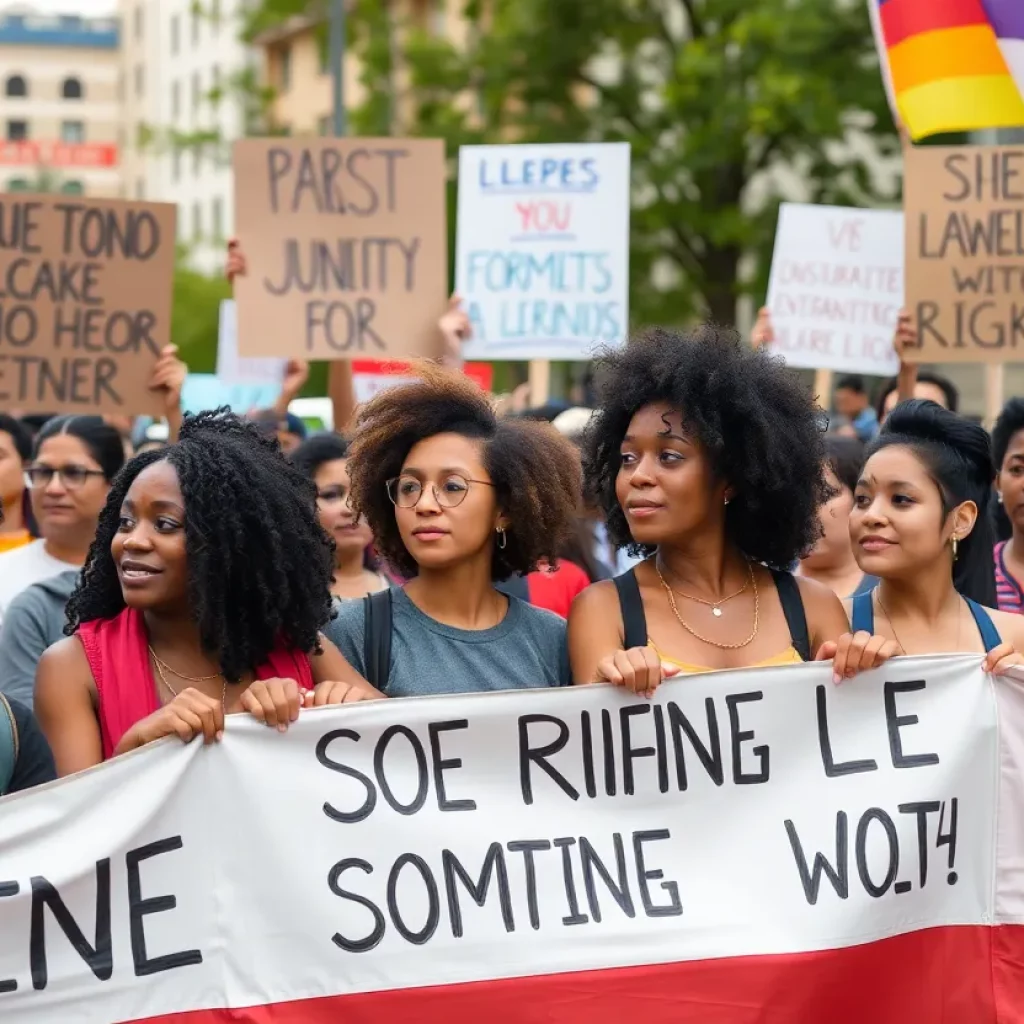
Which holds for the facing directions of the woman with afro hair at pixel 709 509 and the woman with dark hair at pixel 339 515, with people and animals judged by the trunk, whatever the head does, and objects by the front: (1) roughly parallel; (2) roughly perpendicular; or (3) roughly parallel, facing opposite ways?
roughly parallel

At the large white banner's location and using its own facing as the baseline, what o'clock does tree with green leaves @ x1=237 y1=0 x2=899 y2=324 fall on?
The tree with green leaves is roughly at 6 o'clock from the large white banner.

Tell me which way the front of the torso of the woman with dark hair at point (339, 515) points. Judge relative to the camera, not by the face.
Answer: toward the camera

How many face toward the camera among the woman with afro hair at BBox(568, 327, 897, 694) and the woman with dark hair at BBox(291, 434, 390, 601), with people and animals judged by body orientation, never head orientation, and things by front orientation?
2

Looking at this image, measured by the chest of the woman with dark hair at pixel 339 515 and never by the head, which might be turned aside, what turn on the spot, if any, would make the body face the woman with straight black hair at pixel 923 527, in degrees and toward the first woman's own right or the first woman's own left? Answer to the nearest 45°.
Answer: approximately 45° to the first woman's own left

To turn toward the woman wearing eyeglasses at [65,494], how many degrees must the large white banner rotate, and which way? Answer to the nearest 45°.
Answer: approximately 135° to its right

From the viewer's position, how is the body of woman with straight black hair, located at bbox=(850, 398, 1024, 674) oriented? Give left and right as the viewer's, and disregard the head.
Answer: facing the viewer and to the left of the viewer

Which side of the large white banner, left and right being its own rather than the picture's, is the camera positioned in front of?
front

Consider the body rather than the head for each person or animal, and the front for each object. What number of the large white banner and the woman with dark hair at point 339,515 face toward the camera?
2

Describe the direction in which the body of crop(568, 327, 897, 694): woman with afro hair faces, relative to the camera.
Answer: toward the camera

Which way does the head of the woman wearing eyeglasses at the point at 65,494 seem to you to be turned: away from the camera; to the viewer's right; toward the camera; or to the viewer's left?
toward the camera

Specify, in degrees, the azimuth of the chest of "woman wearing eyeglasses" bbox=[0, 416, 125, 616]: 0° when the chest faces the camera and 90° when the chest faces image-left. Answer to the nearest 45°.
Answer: approximately 45°

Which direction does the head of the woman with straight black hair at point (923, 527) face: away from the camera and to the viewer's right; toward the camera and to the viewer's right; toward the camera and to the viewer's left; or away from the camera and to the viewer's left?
toward the camera and to the viewer's left

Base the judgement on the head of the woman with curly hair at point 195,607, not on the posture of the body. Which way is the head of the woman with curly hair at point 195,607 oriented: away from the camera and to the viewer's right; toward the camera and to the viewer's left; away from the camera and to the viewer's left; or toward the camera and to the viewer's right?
toward the camera and to the viewer's left

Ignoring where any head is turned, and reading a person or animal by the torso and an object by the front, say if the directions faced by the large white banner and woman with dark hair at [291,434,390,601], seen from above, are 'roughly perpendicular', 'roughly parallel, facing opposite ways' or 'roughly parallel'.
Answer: roughly parallel

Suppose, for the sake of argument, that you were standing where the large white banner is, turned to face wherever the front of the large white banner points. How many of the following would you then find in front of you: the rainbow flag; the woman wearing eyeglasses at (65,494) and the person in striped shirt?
0

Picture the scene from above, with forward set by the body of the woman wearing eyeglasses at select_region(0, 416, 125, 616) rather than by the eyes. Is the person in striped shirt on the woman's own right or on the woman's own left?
on the woman's own left

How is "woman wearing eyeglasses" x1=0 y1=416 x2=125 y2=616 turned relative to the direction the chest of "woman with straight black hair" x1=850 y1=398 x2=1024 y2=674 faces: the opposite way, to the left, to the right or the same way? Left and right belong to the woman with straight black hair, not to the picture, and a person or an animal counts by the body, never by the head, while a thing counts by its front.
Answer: the same way
